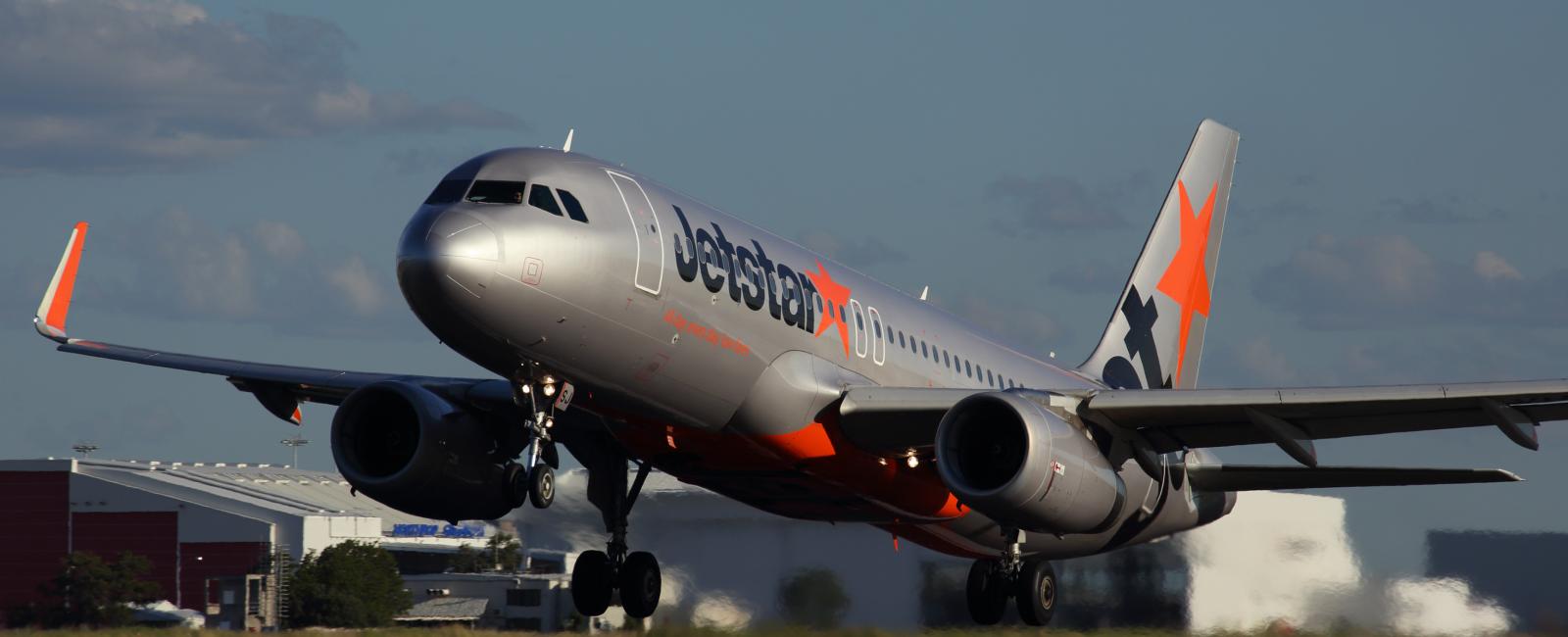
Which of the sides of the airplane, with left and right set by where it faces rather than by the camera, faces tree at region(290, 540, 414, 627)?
right

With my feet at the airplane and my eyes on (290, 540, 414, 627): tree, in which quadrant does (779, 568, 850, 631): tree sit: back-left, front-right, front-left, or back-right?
front-right

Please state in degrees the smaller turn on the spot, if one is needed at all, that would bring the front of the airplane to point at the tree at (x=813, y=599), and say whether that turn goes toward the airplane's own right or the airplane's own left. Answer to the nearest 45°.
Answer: approximately 135° to the airplane's own right

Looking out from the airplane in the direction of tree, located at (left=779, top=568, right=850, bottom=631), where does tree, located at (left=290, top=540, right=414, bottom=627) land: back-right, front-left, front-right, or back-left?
front-left

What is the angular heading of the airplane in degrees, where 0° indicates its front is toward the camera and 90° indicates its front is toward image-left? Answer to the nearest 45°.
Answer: approximately 45°
